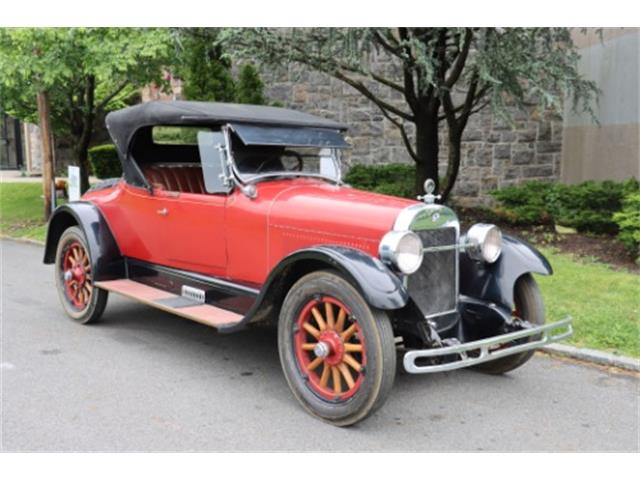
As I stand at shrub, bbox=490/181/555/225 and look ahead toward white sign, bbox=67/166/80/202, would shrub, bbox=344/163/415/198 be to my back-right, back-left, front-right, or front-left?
front-right

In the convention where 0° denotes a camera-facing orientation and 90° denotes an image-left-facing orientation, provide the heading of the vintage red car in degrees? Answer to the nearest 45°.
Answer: approximately 315°

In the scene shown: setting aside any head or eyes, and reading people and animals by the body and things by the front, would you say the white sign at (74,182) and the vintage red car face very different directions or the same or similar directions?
same or similar directions

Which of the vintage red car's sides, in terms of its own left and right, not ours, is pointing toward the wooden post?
back

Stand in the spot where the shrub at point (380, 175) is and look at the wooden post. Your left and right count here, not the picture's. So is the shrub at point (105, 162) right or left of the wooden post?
right

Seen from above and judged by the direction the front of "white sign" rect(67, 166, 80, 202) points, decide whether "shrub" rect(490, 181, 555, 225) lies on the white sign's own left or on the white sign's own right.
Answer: on the white sign's own left

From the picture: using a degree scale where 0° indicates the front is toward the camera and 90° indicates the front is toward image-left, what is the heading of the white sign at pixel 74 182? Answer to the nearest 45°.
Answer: approximately 0°

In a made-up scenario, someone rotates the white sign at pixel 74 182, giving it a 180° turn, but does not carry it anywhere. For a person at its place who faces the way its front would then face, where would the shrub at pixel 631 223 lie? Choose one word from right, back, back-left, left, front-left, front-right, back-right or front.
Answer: back-right

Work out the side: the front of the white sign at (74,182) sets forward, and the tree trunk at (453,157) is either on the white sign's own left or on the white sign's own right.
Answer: on the white sign's own left

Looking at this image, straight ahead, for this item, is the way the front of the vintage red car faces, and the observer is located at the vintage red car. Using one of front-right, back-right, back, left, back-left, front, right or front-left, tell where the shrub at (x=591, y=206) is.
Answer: left

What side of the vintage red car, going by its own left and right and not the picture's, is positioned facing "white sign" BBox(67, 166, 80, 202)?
back

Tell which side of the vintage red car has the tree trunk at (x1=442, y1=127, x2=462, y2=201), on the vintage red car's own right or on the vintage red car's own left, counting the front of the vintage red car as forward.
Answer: on the vintage red car's own left

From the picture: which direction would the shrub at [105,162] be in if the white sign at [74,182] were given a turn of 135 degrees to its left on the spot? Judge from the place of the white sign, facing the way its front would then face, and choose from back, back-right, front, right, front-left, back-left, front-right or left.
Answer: front-left

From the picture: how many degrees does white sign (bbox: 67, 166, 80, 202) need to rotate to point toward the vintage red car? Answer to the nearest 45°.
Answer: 0° — it already faces it

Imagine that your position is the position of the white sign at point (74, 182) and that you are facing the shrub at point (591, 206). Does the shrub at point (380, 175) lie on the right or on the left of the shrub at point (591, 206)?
left

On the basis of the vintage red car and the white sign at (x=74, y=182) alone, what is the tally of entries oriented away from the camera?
0

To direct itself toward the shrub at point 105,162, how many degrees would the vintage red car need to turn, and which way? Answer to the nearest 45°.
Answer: approximately 135° to its left
